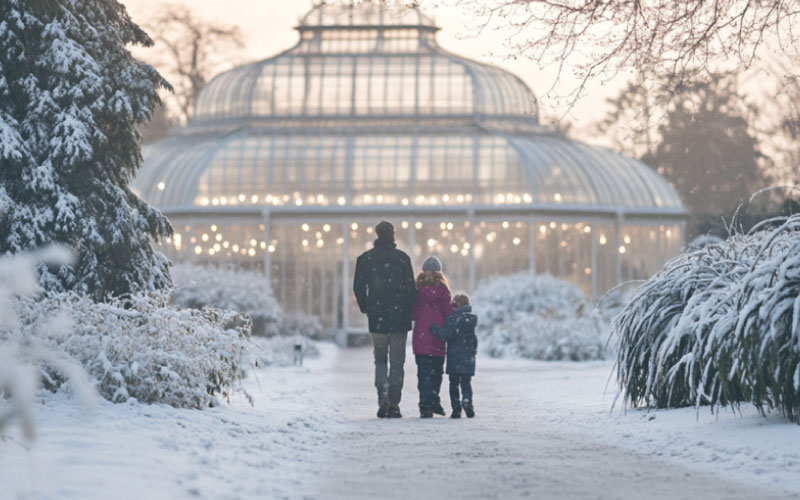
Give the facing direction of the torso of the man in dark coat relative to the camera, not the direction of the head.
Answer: away from the camera

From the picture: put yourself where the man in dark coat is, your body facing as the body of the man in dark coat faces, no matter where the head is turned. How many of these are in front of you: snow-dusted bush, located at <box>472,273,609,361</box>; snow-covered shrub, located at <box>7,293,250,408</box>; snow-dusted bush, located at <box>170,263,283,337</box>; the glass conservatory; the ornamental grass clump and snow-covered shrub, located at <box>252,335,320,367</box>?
4

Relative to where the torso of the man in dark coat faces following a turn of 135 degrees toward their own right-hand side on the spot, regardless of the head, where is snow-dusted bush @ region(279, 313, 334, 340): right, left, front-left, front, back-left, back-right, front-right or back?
back-left

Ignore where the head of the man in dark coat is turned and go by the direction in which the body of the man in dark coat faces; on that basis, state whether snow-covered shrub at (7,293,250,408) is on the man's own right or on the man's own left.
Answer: on the man's own left

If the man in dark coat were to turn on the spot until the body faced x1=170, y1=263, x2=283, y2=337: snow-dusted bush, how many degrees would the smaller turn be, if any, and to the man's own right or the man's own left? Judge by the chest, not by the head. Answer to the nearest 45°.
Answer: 0° — they already face it

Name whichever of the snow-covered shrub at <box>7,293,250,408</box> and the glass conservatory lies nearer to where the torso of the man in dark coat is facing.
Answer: the glass conservatory

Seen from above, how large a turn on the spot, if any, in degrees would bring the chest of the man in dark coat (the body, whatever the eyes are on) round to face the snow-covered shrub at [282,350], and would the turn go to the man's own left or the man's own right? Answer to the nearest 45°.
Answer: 0° — they already face it

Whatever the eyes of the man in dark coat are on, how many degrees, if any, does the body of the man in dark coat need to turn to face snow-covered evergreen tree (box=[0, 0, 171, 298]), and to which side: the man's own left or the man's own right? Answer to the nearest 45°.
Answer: approximately 45° to the man's own left

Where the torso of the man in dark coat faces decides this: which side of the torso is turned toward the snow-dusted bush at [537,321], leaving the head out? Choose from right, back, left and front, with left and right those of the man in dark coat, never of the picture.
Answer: front

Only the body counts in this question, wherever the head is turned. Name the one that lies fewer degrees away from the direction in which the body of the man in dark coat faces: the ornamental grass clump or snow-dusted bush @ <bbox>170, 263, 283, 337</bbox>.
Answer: the snow-dusted bush

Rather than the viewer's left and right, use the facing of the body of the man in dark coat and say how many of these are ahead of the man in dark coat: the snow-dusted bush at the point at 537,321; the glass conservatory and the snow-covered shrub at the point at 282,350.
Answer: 3
